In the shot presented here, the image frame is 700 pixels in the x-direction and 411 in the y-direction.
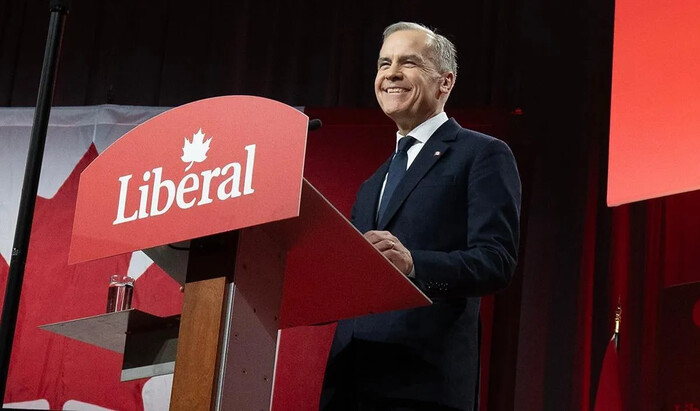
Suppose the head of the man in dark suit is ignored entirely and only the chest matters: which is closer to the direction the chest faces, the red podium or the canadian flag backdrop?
the red podium

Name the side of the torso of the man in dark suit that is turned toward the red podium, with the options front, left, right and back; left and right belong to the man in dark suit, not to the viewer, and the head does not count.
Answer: front

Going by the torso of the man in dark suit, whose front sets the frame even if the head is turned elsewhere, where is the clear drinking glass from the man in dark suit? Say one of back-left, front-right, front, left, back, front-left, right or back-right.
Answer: front-right

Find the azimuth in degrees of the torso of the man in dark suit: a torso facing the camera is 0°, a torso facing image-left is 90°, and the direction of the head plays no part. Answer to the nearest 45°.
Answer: approximately 45°

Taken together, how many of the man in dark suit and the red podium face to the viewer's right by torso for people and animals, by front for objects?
0

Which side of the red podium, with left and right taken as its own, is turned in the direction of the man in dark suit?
back

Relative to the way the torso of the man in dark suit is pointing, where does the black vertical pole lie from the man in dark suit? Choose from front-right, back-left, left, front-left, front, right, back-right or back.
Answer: front-right

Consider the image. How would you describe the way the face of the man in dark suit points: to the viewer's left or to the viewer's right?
to the viewer's left
